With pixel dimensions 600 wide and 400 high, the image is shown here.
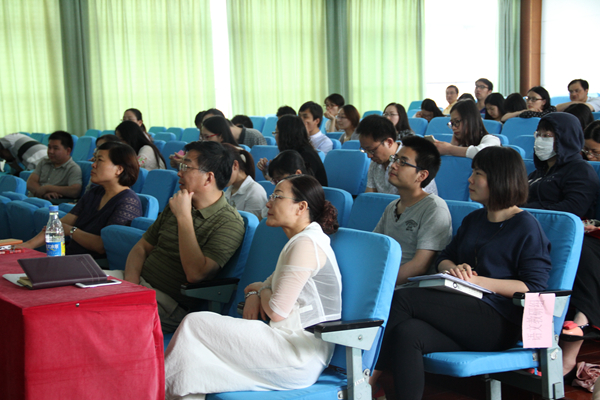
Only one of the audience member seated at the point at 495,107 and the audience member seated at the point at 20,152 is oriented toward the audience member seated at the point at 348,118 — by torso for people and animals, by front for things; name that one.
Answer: the audience member seated at the point at 495,107

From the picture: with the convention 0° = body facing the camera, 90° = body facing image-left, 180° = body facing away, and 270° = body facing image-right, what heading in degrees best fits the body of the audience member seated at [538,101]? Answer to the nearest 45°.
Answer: approximately 45°

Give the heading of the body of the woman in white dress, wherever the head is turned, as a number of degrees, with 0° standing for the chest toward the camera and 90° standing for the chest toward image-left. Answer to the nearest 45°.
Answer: approximately 90°

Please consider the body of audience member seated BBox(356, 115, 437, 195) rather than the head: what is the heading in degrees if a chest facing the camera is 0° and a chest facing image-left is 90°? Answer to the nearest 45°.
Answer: approximately 45°

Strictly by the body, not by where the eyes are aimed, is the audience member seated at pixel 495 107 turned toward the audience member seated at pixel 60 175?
yes

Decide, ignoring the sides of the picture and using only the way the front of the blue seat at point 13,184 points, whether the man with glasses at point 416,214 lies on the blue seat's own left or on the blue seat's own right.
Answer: on the blue seat's own left

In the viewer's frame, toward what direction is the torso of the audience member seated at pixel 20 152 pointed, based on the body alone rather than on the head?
to the viewer's left

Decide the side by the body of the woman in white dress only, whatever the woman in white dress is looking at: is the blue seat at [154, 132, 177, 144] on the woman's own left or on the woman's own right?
on the woman's own right

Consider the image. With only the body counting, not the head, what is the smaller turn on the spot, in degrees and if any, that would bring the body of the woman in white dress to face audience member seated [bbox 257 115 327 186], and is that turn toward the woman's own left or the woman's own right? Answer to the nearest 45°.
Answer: approximately 90° to the woman's own right

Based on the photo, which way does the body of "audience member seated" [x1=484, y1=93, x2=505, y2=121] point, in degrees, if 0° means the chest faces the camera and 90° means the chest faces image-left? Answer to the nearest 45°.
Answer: approximately 45°

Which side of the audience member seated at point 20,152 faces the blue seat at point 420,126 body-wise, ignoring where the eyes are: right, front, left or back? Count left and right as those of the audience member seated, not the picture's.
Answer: back

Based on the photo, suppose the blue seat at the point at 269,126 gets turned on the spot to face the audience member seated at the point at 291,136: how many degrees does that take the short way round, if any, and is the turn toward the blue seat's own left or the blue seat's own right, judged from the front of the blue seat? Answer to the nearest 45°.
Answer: approximately 45° to the blue seat's own left

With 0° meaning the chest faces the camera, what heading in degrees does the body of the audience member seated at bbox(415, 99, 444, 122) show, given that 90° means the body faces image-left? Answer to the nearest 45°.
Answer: approximately 45°
